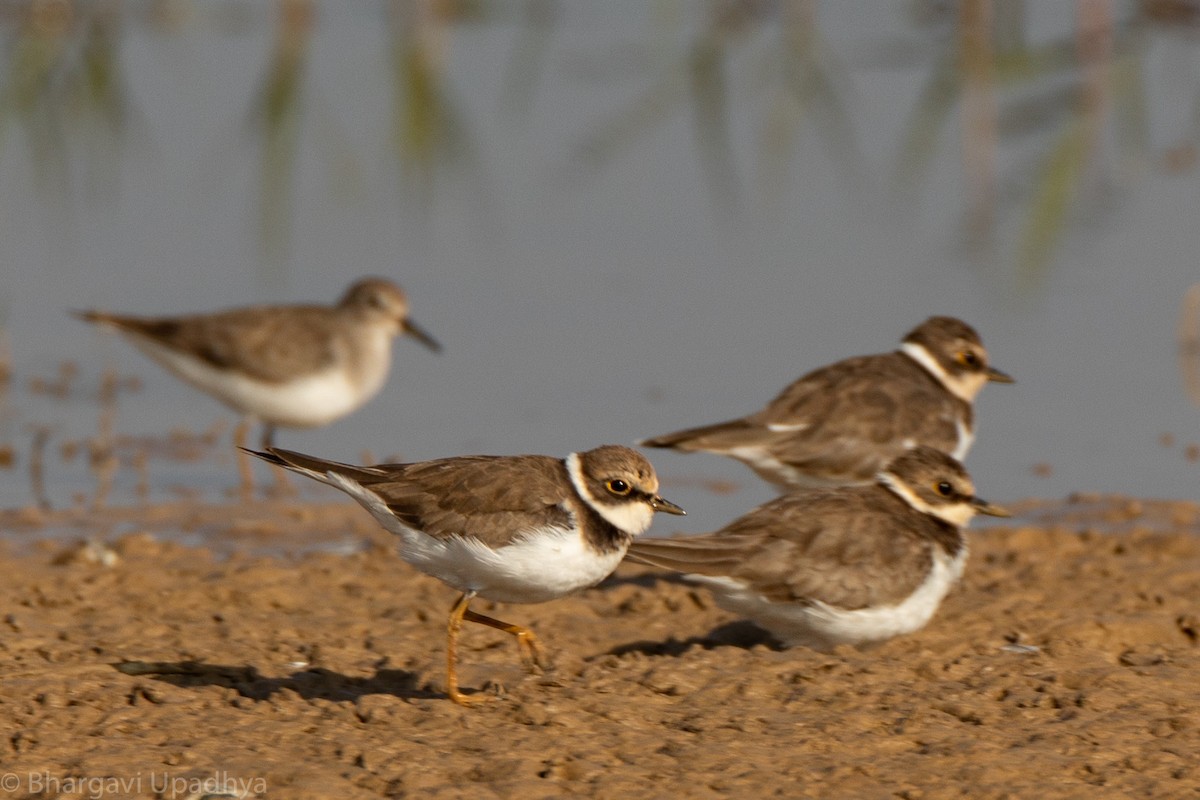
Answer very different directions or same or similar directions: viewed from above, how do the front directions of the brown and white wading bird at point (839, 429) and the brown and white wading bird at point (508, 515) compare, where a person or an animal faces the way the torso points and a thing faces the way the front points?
same or similar directions

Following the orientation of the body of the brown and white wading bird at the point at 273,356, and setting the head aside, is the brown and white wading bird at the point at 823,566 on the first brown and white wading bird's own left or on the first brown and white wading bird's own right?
on the first brown and white wading bird's own right

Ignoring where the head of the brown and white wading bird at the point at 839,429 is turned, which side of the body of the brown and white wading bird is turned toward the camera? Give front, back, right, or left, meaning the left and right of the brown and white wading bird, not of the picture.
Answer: right

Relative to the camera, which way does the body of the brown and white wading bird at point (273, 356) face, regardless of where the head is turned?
to the viewer's right

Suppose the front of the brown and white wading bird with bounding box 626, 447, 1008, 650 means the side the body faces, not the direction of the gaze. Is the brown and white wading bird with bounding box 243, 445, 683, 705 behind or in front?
behind

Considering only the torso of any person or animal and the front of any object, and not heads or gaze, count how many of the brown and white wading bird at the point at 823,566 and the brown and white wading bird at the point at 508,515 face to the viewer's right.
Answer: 2

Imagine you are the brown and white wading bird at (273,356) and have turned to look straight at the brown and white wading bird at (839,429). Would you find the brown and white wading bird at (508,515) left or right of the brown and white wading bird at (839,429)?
right

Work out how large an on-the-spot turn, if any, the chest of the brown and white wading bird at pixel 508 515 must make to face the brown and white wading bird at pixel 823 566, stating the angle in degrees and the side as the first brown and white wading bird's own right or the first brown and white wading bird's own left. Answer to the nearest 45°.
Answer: approximately 45° to the first brown and white wading bird's own left

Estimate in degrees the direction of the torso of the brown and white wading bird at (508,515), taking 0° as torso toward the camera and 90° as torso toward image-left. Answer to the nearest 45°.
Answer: approximately 270°

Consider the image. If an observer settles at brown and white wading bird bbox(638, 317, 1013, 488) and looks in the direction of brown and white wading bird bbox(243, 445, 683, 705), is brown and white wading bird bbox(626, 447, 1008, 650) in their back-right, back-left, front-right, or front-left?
front-left

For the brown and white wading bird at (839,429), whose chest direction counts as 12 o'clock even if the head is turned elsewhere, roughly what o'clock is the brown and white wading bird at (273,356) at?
the brown and white wading bird at (273,356) is roughly at 7 o'clock from the brown and white wading bird at (839,429).

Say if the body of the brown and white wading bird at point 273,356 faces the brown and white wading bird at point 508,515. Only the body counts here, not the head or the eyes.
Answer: no

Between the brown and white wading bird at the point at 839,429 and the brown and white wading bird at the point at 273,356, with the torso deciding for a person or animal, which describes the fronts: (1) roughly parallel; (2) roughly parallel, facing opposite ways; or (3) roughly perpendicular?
roughly parallel

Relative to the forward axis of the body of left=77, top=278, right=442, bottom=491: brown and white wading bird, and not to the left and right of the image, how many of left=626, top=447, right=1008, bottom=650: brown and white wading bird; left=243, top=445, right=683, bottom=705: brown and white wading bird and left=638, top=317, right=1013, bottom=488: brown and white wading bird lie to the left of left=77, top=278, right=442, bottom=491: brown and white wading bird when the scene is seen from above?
0

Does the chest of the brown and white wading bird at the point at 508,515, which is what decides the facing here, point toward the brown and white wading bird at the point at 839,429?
no

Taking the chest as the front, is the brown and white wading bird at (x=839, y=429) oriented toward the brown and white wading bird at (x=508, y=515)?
no

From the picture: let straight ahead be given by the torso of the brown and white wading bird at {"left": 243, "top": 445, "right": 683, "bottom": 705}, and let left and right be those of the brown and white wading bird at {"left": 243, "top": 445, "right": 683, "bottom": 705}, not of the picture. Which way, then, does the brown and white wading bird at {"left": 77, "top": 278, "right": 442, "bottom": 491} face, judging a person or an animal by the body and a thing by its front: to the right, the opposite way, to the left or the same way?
the same way

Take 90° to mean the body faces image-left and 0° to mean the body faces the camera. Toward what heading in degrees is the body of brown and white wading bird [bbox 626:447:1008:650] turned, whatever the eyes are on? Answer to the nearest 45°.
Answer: approximately 270°
